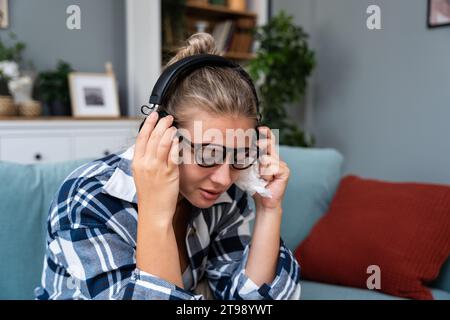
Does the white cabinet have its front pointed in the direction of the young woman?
yes

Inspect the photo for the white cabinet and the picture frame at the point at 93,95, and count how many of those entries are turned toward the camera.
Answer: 2

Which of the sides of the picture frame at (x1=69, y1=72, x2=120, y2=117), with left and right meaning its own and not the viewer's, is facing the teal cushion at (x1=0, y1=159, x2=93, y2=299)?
front

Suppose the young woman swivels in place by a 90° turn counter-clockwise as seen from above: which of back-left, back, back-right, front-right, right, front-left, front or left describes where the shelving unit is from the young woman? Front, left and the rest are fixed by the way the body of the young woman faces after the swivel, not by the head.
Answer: front-left

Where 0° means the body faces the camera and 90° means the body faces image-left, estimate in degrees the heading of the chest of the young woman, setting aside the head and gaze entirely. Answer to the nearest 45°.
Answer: approximately 315°

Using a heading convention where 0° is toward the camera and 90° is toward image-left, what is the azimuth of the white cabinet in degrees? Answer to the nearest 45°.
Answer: approximately 0°

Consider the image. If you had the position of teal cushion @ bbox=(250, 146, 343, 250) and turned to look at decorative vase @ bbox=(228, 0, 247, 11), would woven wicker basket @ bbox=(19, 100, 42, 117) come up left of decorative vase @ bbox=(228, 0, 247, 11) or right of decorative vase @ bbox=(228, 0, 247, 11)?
left
